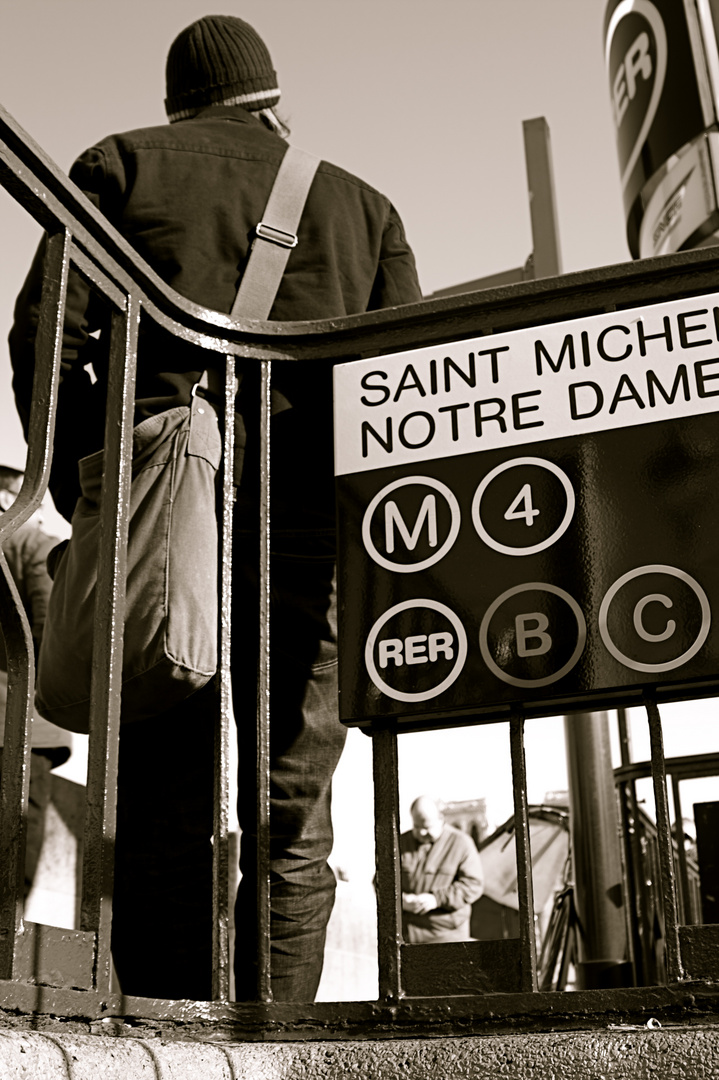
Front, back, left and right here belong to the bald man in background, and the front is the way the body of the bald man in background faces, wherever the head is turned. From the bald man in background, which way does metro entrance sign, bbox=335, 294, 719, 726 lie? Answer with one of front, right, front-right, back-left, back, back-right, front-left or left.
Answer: front-left

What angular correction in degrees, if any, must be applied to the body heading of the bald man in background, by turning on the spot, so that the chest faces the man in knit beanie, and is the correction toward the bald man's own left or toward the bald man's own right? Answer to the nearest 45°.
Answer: approximately 45° to the bald man's own left

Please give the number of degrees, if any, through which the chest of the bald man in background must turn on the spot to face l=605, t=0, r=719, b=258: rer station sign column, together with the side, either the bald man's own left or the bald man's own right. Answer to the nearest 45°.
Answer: approximately 45° to the bald man's own left

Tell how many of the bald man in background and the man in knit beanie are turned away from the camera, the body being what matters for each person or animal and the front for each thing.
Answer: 1

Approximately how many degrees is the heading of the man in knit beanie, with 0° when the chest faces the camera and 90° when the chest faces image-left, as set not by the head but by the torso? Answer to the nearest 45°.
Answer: approximately 180°

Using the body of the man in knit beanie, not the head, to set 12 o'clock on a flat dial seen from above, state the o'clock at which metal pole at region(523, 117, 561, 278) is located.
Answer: The metal pole is roughly at 1 o'clock from the man in knit beanie.

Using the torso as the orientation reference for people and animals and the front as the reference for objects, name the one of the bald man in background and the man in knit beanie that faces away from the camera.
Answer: the man in knit beanie

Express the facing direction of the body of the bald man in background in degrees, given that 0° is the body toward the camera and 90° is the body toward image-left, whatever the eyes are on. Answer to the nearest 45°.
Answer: approximately 45°

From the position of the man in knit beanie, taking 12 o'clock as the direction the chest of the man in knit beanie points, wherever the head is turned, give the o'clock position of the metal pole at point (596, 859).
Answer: The metal pole is roughly at 1 o'clock from the man in knit beanie.
